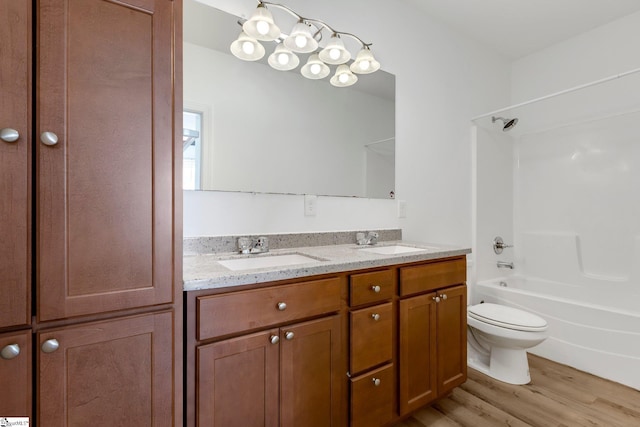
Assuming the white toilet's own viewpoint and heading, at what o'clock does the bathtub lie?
The bathtub is roughly at 9 o'clock from the white toilet.

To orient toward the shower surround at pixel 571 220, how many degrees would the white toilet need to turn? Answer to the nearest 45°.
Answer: approximately 90° to its left

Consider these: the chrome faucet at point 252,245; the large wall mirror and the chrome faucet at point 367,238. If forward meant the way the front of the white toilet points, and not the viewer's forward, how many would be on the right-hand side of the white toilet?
3

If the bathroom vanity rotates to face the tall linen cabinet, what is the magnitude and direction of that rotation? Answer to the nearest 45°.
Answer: approximately 90° to its right

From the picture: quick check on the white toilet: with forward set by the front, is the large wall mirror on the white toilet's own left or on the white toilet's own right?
on the white toilet's own right

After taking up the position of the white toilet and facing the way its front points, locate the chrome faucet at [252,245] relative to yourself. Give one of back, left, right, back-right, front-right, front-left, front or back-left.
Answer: right

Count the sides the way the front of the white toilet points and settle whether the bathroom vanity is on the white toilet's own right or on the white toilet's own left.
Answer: on the white toilet's own right

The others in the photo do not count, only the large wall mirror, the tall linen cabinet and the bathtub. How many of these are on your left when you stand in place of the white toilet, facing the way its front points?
1

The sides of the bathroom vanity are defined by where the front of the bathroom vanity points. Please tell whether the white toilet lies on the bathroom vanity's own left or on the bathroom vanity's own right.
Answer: on the bathroom vanity's own left

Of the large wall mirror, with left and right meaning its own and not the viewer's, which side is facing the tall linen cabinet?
right
